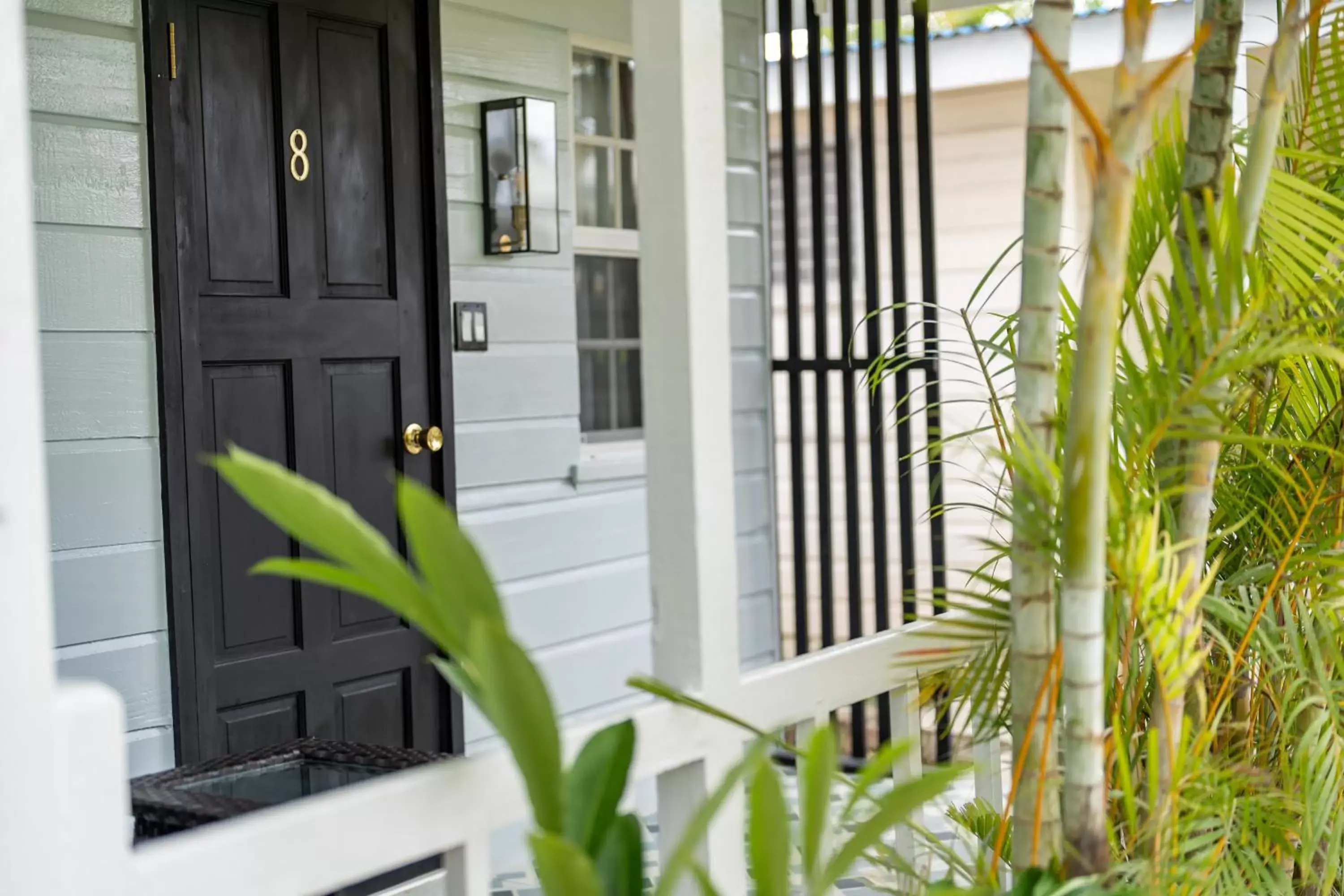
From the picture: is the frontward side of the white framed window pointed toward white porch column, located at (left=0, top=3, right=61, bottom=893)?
no

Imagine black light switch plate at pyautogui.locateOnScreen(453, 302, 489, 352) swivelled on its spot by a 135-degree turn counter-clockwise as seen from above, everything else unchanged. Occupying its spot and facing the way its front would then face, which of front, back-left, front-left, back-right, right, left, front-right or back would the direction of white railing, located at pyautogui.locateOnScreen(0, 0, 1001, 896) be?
back

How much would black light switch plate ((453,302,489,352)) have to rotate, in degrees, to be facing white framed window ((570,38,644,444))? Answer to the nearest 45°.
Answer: approximately 90° to its left

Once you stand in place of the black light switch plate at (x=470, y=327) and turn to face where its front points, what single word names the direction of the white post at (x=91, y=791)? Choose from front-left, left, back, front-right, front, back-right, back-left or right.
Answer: front-right

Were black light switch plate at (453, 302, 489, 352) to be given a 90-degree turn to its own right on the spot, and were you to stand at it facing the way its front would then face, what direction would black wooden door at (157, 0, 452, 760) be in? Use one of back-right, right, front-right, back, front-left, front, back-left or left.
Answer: front

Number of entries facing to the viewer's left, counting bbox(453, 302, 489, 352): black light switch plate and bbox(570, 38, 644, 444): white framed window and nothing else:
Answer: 0

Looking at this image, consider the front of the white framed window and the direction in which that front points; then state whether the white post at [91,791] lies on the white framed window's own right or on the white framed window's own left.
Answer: on the white framed window's own right

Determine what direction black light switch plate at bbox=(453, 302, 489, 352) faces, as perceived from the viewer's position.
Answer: facing the viewer and to the right of the viewer

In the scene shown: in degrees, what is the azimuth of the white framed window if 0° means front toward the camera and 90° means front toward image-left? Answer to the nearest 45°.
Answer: approximately 315°

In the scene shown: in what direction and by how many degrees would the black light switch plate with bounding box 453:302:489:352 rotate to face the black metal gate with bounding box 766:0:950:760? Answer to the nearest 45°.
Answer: approximately 90° to its left

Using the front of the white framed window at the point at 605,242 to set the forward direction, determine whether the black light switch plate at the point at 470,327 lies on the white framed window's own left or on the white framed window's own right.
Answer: on the white framed window's own right

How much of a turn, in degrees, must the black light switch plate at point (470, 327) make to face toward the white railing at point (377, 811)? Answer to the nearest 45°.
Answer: approximately 45° to its right

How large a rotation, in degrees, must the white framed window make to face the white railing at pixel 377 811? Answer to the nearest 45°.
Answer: approximately 45° to its right

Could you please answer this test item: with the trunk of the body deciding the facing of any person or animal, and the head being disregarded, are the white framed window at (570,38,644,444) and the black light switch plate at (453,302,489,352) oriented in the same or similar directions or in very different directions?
same or similar directions

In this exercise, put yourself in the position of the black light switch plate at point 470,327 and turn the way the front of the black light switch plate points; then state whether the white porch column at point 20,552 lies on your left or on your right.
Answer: on your right
